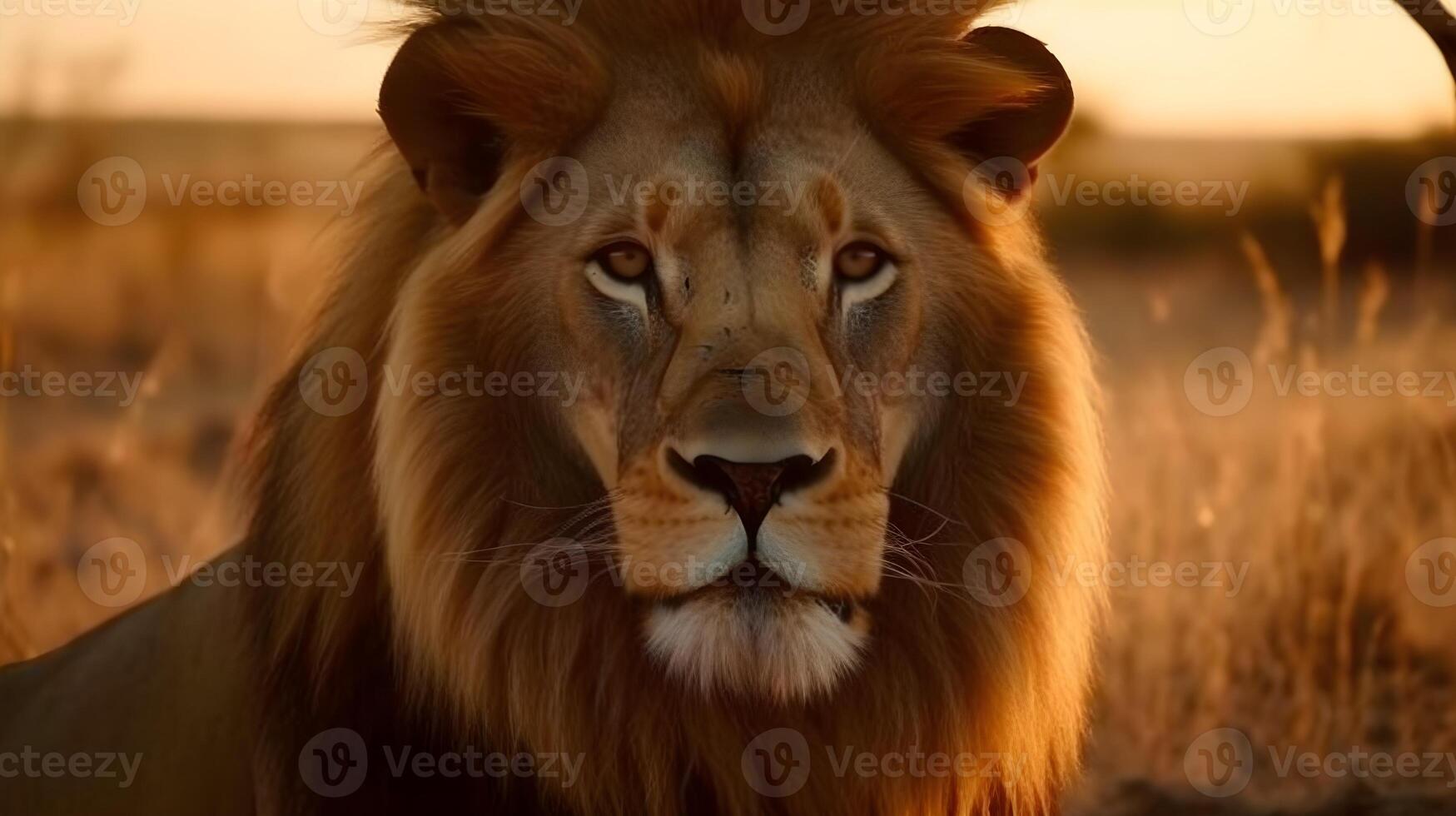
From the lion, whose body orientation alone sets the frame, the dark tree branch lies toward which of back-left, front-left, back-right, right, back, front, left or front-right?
left
